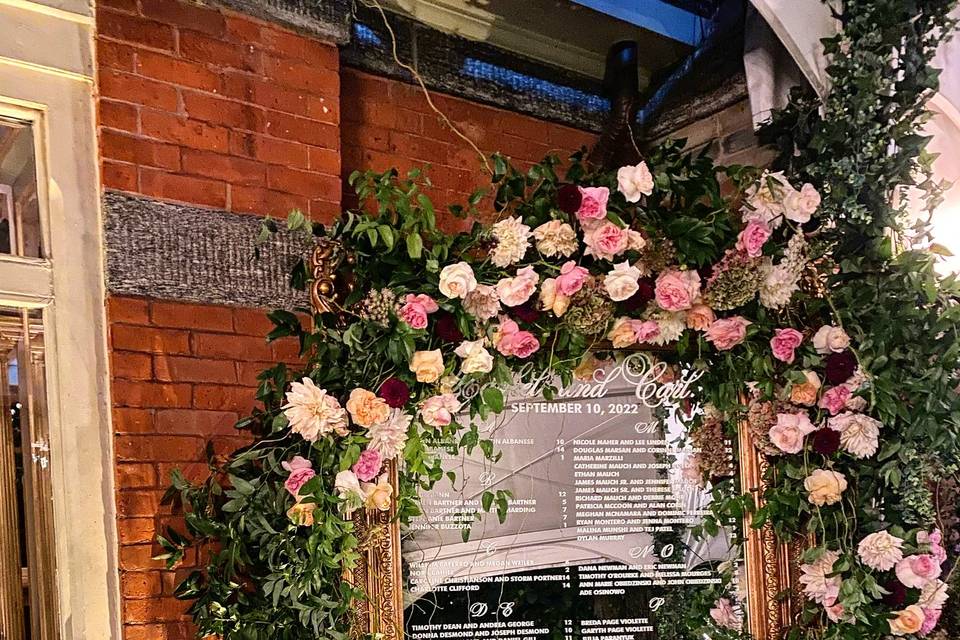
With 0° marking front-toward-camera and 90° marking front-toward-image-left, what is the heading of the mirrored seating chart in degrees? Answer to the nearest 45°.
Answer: approximately 0°
